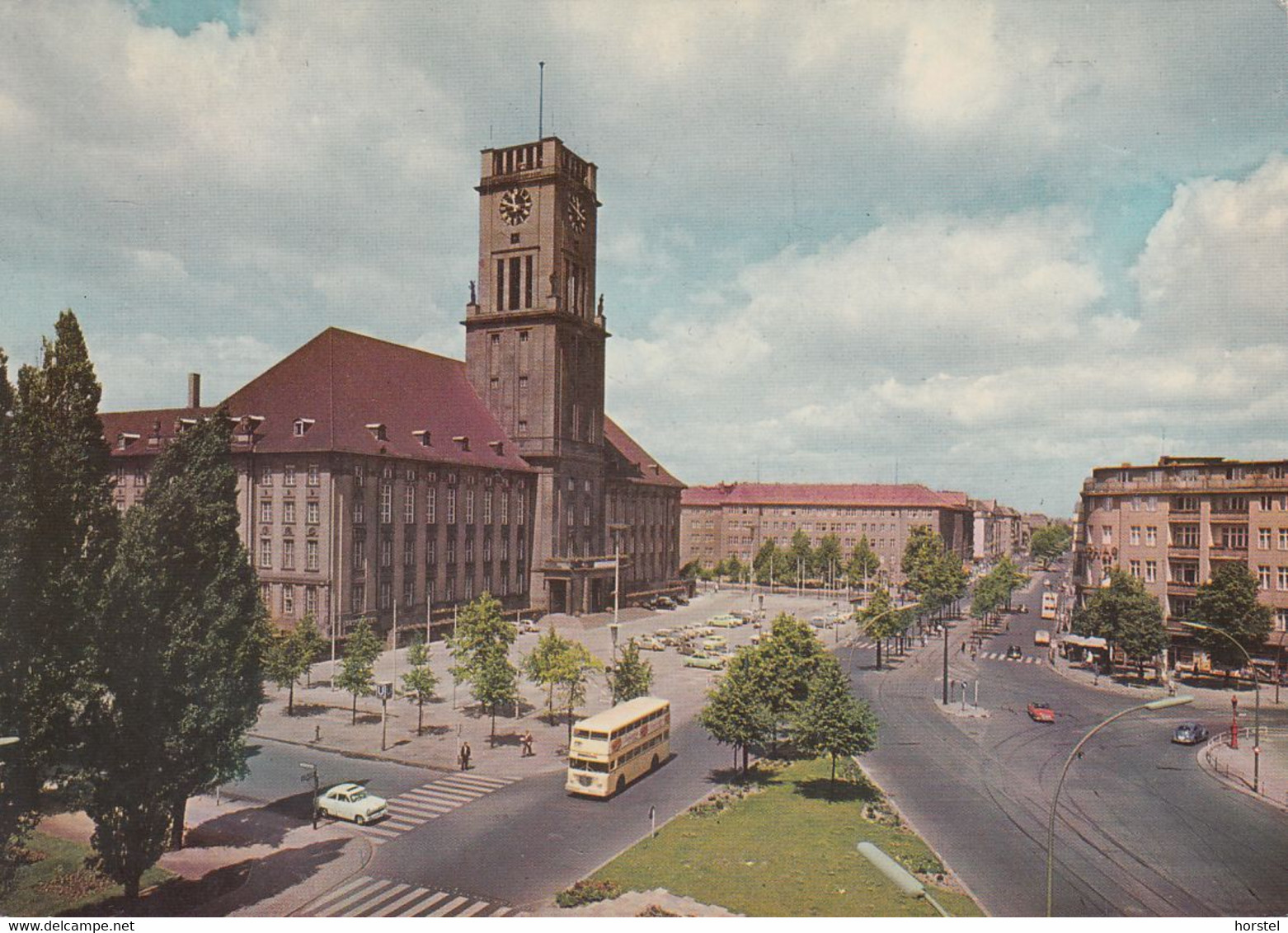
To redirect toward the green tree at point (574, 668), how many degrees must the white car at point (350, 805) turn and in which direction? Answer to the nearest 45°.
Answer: approximately 90° to its left

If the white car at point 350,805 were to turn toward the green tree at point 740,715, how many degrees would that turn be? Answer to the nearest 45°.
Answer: approximately 45° to its left

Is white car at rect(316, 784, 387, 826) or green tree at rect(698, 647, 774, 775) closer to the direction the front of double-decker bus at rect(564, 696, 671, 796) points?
the white car

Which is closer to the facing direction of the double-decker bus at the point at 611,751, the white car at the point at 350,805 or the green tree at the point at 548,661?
the white car

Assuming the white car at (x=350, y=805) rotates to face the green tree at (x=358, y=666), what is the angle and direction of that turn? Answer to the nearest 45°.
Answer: approximately 135° to its left

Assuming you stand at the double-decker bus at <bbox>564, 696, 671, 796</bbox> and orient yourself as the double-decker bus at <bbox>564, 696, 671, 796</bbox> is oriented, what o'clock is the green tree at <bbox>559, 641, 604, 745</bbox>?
The green tree is roughly at 4 o'clock from the double-decker bus.

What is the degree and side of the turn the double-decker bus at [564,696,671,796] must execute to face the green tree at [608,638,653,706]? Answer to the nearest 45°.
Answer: approximately 135° to its right
